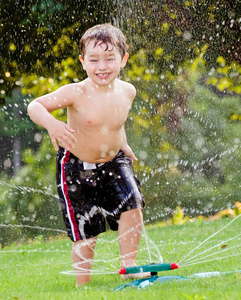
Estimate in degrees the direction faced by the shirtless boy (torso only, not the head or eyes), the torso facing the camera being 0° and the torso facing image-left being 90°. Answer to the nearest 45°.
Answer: approximately 0°
